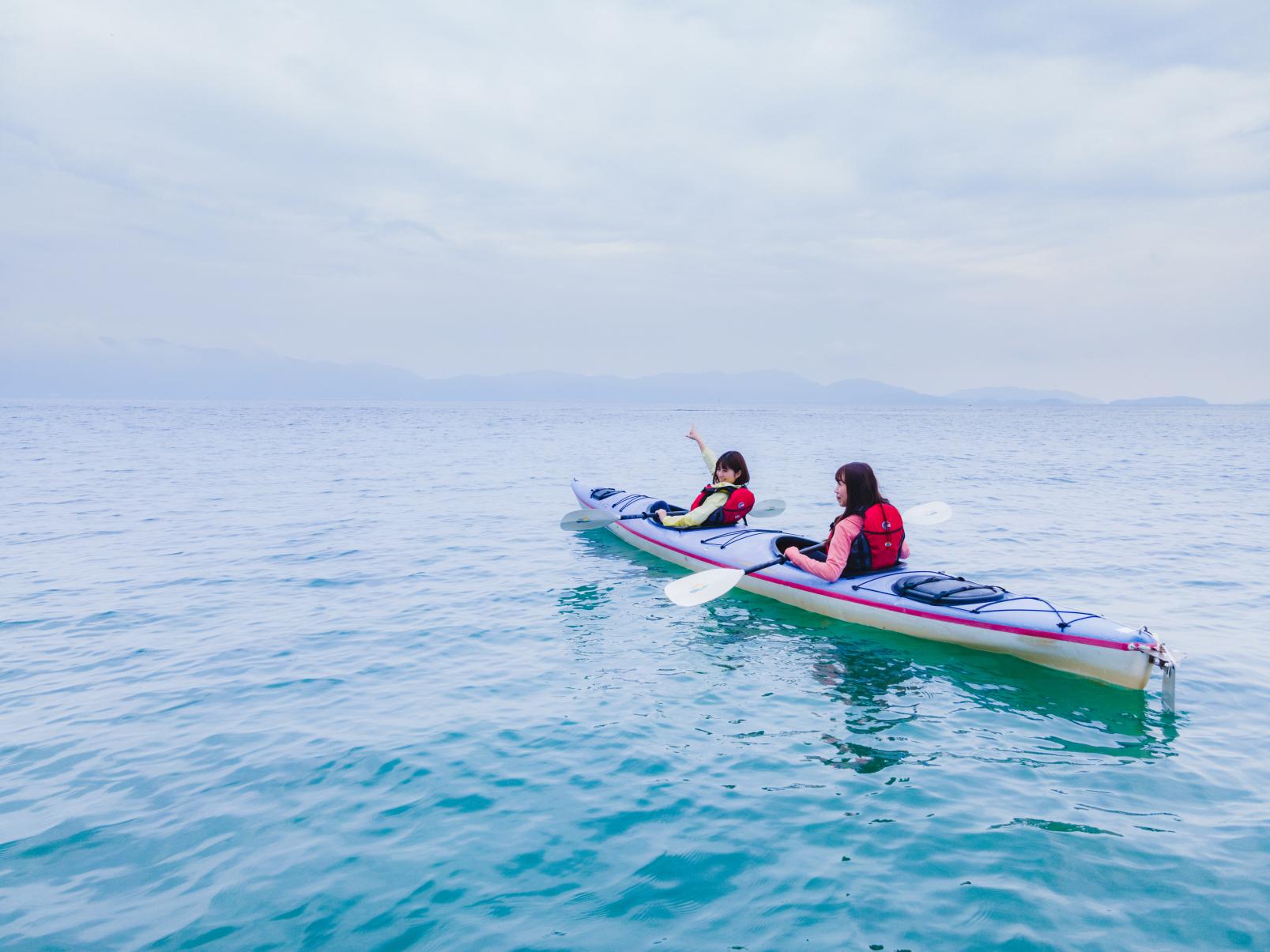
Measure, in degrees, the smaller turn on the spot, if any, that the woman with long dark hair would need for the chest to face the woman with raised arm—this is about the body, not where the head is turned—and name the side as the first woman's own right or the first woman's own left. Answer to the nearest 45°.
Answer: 0° — they already face them

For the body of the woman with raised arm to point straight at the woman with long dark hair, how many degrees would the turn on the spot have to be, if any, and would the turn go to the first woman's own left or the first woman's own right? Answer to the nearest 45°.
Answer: approximately 135° to the first woman's own left

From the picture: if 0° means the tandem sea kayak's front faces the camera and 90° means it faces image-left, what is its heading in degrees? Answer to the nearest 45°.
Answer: approximately 135°

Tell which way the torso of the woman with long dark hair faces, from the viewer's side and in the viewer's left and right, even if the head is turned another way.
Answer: facing away from the viewer and to the left of the viewer

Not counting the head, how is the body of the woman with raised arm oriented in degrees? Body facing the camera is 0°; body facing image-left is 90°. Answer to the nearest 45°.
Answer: approximately 90°
